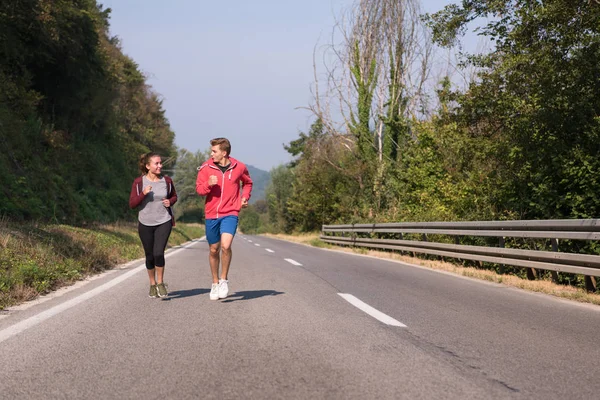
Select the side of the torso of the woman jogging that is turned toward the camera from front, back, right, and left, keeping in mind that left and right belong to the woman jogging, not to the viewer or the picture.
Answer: front

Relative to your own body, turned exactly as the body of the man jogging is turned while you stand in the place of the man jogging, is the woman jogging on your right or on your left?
on your right

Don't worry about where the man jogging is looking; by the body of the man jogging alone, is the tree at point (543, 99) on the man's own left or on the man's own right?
on the man's own left

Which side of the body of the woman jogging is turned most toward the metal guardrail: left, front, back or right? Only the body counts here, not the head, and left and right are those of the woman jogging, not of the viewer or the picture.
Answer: left

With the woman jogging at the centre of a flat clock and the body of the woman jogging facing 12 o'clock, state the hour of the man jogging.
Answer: The man jogging is roughly at 10 o'clock from the woman jogging.

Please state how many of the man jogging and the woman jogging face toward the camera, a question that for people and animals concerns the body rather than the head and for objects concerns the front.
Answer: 2
